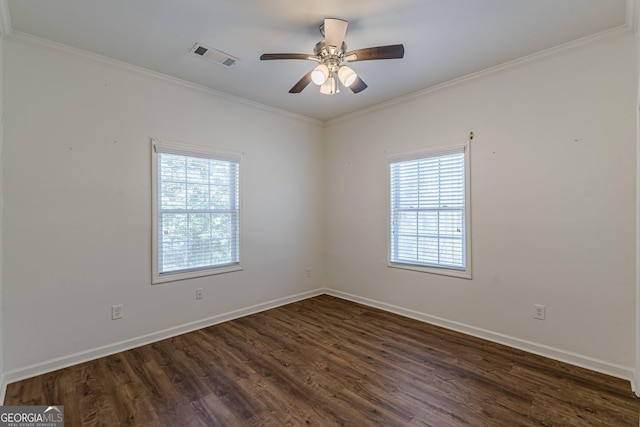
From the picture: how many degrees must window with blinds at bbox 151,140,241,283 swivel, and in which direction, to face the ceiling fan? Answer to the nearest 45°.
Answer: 0° — it already faces it

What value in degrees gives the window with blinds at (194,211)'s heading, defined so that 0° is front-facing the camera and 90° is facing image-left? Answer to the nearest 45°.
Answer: approximately 315°

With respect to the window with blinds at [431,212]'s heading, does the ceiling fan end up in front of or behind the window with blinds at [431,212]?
in front

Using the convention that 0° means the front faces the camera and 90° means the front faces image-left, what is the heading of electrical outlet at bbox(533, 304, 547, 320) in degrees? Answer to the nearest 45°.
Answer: approximately 45°

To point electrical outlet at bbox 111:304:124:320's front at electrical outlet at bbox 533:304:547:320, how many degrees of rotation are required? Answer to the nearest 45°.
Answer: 0° — it already faces it

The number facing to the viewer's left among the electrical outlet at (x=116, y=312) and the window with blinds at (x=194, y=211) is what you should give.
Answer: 0
